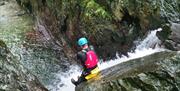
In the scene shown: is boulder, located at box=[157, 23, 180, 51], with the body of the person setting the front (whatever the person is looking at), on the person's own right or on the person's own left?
on the person's own right

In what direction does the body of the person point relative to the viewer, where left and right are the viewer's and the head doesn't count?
facing away from the viewer and to the left of the viewer
